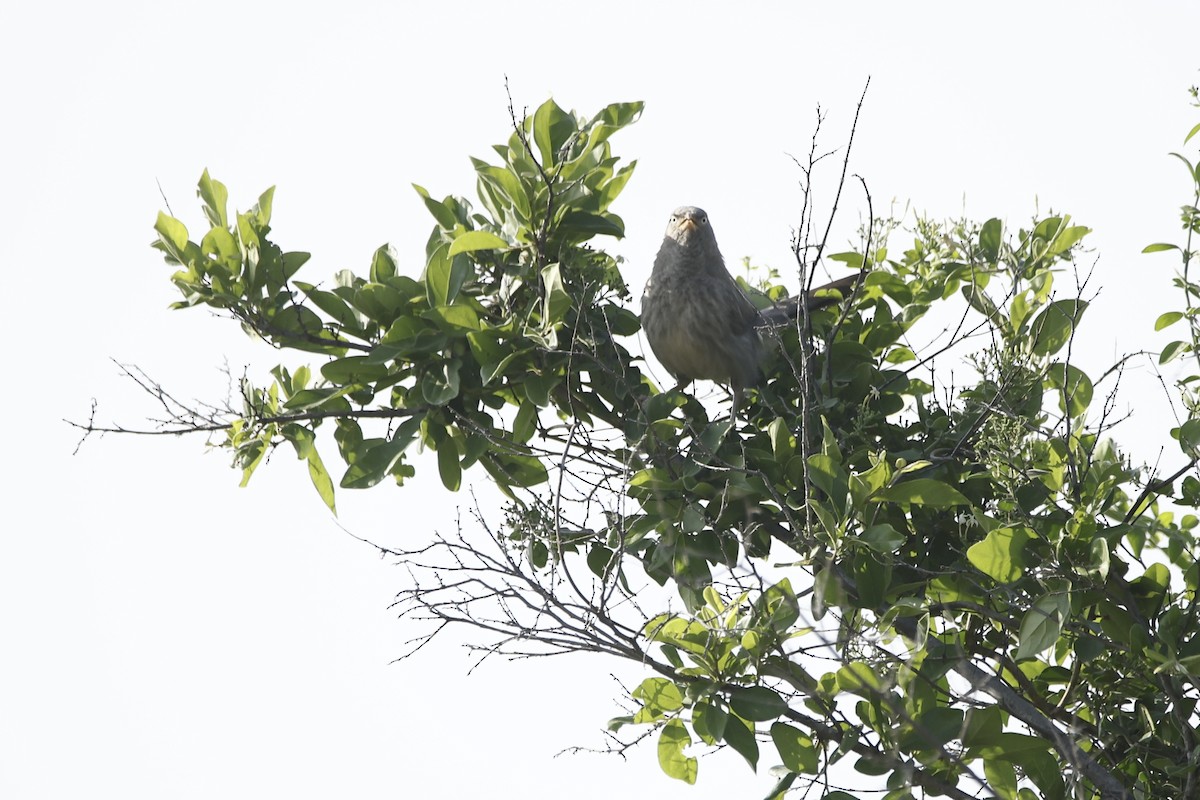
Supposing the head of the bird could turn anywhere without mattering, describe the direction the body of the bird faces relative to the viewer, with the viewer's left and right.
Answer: facing the viewer and to the left of the viewer
